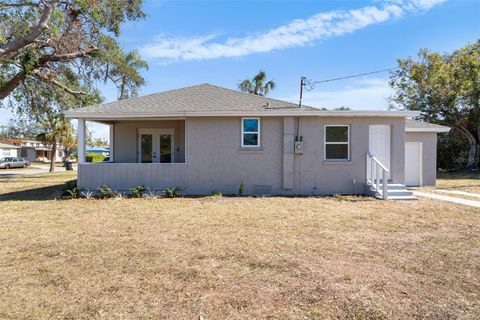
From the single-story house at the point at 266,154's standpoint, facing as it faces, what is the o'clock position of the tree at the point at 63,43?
The tree is roughly at 1 o'clock from the single-story house.

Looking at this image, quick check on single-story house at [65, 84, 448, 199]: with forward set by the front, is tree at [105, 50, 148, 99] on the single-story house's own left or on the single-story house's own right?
on the single-story house's own right

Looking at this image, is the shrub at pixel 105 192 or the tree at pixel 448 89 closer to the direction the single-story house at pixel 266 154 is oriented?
the shrub

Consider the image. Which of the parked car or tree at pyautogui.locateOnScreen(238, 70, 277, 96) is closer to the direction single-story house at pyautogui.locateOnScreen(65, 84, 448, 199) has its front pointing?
the parked car
